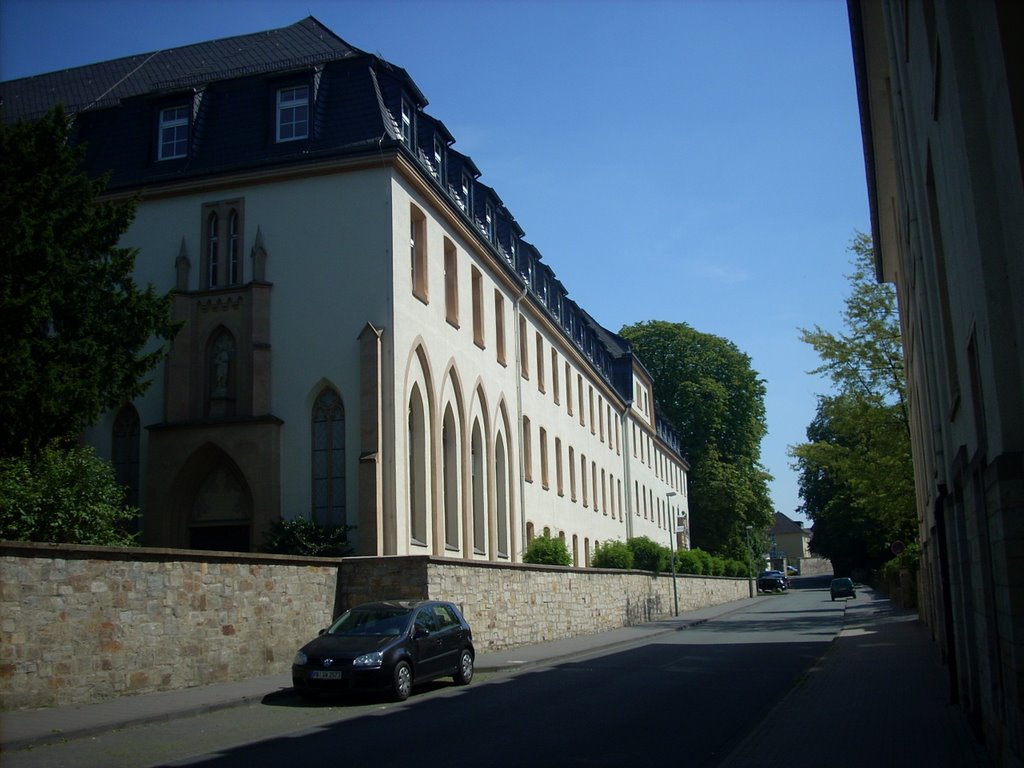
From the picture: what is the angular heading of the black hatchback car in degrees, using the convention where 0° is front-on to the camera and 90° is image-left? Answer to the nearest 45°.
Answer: approximately 45°

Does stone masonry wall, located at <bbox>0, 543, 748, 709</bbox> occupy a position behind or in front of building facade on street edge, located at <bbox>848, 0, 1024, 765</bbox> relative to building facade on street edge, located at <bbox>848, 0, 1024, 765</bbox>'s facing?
in front

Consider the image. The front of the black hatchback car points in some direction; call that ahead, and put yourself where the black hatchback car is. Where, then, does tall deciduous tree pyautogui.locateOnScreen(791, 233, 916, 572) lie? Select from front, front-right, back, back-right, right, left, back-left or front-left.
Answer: back

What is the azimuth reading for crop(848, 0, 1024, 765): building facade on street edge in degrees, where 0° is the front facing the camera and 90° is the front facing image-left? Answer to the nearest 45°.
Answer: approximately 90°

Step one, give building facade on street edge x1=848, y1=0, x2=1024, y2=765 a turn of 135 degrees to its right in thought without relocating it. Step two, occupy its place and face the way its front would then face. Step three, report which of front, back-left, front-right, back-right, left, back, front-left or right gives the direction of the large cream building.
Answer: left

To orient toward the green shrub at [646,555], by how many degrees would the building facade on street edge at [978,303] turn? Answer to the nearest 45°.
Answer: approximately 90° to its right

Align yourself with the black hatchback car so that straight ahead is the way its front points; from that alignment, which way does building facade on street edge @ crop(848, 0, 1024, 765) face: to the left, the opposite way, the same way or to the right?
to the right

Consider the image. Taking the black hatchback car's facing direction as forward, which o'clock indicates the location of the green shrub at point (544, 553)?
The green shrub is roughly at 5 o'clock from the black hatchback car.

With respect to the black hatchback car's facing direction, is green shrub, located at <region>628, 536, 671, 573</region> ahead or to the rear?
to the rear

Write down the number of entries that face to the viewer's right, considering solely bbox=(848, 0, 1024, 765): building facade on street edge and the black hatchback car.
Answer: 0

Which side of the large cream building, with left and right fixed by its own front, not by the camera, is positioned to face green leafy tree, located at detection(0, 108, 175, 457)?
front

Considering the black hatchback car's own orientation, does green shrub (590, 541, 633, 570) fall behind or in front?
behind

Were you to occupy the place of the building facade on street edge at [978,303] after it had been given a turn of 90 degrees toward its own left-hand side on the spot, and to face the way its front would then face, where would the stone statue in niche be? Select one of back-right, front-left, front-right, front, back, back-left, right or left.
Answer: back-right
